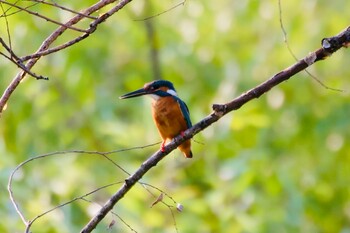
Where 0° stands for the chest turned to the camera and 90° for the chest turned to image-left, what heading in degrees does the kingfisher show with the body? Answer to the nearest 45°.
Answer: approximately 45°
